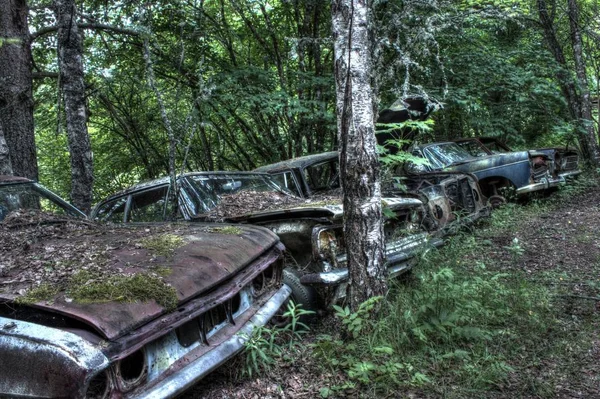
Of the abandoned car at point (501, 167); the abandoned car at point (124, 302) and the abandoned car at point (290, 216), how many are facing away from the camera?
0

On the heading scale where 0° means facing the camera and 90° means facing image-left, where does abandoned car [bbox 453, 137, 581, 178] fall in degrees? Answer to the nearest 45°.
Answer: approximately 315°

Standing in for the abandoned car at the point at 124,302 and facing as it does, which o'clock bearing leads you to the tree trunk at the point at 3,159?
The tree trunk is roughly at 7 o'clock from the abandoned car.

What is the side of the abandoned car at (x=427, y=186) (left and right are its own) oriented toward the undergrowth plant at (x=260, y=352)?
right

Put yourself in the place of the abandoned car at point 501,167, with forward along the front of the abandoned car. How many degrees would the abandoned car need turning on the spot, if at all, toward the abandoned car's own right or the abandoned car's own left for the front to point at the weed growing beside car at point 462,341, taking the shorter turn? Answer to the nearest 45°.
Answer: approximately 45° to the abandoned car's own right

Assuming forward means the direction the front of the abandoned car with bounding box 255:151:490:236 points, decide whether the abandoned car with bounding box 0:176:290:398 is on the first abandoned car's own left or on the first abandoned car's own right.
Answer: on the first abandoned car's own right

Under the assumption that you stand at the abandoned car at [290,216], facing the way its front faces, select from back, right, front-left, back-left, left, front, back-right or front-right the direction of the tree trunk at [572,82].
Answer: left

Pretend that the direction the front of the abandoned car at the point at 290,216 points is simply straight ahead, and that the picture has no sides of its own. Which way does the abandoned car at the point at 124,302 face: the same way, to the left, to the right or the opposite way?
the same way

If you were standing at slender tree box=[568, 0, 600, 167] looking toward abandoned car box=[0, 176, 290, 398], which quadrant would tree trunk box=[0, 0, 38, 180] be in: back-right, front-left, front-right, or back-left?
front-right

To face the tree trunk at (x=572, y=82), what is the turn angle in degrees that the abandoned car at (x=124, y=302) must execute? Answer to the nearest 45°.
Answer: approximately 90° to its left

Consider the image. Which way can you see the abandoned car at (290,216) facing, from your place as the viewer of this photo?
facing the viewer and to the right of the viewer

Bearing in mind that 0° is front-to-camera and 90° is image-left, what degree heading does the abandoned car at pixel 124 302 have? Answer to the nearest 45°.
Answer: approximately 315°

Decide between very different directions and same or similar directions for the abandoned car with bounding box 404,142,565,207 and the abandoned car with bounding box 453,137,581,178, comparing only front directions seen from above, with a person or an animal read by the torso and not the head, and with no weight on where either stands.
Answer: same or similar directions

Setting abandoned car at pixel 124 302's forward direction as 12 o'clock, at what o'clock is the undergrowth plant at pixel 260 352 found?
The undergrowth plant is roughly at 10 o'clock from the abandoned car.

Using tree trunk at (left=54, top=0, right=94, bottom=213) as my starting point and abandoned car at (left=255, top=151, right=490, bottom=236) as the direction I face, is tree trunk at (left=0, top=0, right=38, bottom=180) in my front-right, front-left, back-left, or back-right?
back-left
